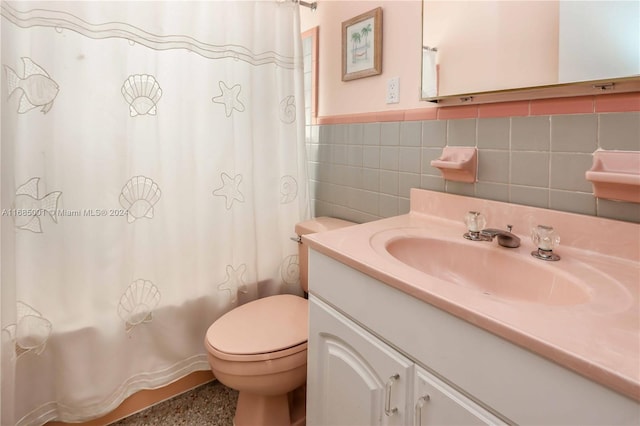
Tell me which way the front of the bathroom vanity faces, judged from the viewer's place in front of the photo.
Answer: facing the viewer and to the left of the viewer

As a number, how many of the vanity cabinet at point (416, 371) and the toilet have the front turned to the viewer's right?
0

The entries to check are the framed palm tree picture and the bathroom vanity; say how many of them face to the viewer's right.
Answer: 0

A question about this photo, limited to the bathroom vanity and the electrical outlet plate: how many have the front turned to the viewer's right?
0

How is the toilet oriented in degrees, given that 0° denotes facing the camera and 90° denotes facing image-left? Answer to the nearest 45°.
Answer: approximately 45°

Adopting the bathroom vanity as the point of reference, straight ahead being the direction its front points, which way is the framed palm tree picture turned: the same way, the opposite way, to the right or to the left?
the same way
